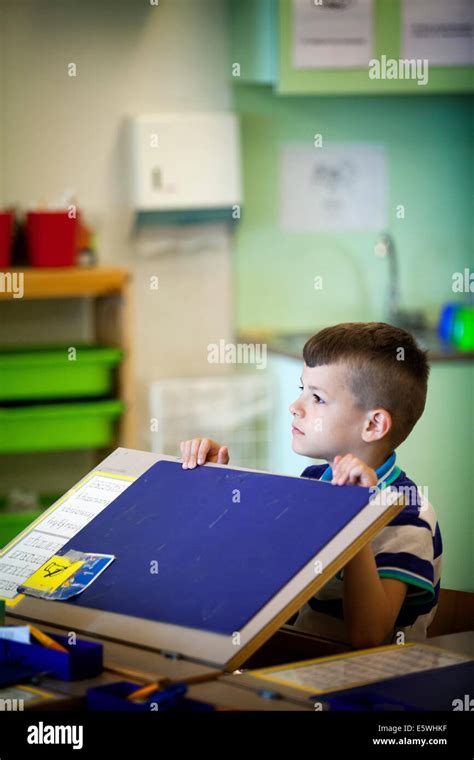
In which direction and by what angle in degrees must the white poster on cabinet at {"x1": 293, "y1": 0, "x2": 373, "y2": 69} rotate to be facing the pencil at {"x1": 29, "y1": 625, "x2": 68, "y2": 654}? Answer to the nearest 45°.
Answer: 0° — it already faces it

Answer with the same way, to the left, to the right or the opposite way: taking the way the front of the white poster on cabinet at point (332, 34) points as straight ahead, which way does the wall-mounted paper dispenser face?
the same way

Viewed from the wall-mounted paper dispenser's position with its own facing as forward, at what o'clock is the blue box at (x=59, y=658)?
The blue box is roughly at 12 o'clock from the wall-mounted paper dispenser.

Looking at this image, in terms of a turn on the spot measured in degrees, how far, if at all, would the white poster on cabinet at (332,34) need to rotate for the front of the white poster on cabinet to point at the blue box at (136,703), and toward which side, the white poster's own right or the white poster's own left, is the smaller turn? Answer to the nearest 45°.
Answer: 0° — it already faces it

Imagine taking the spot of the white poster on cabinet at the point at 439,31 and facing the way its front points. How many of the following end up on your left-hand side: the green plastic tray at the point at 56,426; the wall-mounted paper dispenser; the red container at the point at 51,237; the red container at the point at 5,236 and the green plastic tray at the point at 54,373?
0

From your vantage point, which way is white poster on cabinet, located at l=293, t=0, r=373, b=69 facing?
toward the camera

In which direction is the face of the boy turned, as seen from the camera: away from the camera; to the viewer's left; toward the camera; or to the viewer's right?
to the viewer's left

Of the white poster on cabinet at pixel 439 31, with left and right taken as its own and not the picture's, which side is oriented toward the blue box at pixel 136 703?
front

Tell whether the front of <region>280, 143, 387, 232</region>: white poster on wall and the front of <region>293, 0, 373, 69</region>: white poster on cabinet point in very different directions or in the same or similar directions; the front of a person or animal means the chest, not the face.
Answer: same or similar directions

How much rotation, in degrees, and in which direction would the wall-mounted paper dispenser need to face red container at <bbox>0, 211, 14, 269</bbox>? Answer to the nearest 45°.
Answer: approximately 45° to its right

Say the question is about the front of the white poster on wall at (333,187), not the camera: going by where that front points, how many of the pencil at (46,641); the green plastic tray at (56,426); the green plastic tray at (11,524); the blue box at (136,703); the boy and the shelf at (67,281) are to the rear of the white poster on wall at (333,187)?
0

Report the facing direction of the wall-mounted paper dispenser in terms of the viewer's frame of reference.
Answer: facing the viewer

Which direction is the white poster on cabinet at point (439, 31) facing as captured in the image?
toward the camera
